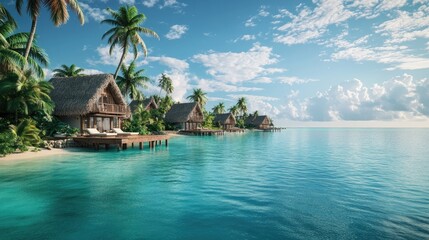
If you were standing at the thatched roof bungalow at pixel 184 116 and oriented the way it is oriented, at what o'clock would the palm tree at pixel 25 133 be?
The palm tree is roughly at 2 o'clock from the thatched roof bungalow.

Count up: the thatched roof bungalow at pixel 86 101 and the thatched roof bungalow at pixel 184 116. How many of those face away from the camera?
0

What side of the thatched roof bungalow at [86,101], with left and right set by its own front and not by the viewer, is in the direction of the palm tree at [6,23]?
right

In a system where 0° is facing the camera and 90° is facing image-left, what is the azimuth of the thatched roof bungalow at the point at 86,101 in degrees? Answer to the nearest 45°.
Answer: approximately 315°

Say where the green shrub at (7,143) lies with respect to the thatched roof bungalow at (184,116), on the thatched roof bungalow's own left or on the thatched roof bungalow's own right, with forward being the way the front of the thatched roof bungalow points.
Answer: on the thatched roof bungalow's own right

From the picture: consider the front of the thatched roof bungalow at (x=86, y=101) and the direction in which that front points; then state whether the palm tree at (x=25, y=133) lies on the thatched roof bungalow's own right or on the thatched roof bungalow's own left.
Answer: on the thatched roof bungalow's own right

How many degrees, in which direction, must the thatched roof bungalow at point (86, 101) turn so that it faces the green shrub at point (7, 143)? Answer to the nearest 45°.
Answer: approximately 90° to its right

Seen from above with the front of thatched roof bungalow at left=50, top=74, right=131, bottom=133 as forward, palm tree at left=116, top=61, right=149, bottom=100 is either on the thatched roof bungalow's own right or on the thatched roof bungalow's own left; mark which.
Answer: on the thatched roof bungalow's own left

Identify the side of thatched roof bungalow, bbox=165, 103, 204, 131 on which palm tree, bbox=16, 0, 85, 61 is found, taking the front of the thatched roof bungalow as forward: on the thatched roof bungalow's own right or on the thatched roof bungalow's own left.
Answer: on the thatched roof bungalow's own right

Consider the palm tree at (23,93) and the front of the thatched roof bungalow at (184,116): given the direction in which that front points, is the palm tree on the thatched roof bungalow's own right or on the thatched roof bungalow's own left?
on the thatched roof bungalow's own right

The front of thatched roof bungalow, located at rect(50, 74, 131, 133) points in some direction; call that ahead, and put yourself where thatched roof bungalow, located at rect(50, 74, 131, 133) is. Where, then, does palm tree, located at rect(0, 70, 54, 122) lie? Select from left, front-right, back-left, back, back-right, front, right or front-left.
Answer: right

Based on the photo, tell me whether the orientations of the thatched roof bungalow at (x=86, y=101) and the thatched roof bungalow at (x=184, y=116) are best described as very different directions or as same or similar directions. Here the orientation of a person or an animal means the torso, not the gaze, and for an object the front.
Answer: same or similar directions
